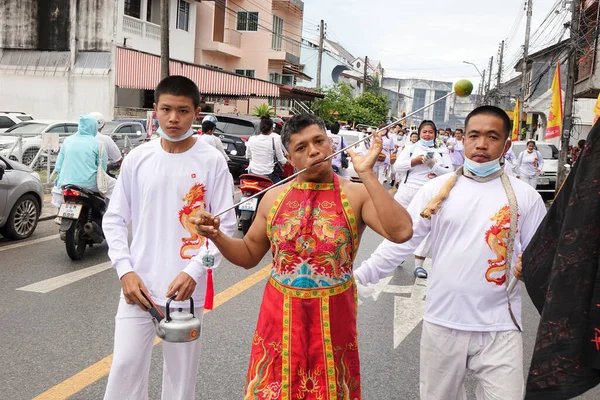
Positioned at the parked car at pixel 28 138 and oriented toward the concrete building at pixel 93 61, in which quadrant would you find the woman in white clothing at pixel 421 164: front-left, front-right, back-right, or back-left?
back-right

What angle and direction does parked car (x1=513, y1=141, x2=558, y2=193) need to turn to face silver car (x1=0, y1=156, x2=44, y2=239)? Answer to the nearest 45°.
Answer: approximately 45° to its right

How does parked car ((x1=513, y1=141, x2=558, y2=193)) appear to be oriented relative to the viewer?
toward the camera

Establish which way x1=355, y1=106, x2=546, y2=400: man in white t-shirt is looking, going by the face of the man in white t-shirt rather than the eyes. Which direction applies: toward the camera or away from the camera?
toward the camera

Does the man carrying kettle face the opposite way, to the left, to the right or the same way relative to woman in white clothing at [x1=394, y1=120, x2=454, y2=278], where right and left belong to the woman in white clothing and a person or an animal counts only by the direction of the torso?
the same way

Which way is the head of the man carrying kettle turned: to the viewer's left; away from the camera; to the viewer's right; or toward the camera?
toward the camera

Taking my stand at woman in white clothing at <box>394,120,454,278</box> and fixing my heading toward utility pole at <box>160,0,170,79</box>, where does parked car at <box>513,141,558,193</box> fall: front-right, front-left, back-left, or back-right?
front-right

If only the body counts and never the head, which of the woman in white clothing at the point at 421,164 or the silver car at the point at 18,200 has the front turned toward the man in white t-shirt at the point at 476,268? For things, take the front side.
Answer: the woman in white clothing

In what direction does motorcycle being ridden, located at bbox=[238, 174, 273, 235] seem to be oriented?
away from the camera

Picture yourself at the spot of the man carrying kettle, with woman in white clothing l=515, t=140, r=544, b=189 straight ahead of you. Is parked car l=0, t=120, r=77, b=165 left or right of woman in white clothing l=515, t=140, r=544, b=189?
left

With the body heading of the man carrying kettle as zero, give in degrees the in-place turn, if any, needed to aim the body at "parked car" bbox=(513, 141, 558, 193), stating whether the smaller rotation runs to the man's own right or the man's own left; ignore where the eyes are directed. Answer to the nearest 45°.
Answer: approximately 135° to the man's own left

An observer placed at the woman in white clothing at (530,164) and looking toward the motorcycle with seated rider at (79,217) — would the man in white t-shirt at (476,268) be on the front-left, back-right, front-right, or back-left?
front-left

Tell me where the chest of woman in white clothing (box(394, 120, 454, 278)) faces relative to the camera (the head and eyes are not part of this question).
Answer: toward the camera

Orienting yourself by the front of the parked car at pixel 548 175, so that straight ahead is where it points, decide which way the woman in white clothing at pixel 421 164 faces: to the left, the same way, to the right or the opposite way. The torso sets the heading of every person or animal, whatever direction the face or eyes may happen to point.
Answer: the same way
